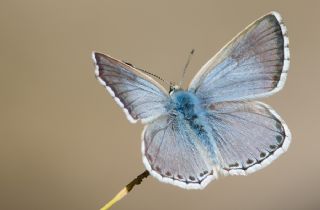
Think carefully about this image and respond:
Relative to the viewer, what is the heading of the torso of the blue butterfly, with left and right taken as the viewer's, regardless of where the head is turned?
facing away from the viewer and to the left of the viewer
